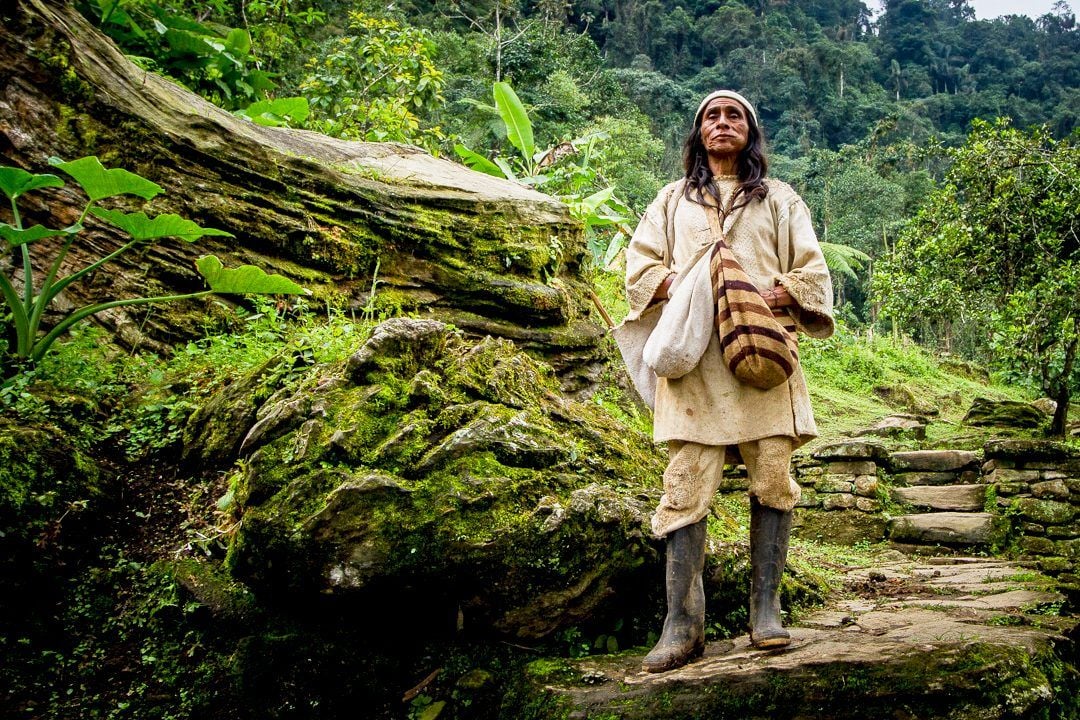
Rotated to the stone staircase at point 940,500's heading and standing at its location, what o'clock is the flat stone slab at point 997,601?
The flat stone slab is roughly at 12 o'clock from the stone staircase.

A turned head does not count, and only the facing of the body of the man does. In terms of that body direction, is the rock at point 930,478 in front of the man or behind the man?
behind

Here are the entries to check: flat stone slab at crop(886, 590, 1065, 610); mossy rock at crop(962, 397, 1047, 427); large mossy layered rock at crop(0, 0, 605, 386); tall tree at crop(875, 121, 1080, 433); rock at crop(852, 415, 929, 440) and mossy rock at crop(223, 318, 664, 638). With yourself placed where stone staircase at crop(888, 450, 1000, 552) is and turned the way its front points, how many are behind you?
3

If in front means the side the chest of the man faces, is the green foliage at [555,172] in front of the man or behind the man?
behind

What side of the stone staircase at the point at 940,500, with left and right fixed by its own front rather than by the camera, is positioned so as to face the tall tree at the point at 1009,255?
back

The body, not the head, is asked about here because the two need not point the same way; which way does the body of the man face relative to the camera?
toward the camera

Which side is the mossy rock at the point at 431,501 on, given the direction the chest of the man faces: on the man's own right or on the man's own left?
on the man's own right

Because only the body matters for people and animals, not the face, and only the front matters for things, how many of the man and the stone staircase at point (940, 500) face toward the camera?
2

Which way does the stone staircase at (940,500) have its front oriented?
toward the camera

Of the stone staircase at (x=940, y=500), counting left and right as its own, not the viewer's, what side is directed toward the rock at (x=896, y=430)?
back

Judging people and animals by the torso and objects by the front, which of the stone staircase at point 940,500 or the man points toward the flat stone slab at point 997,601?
the stone staircase
